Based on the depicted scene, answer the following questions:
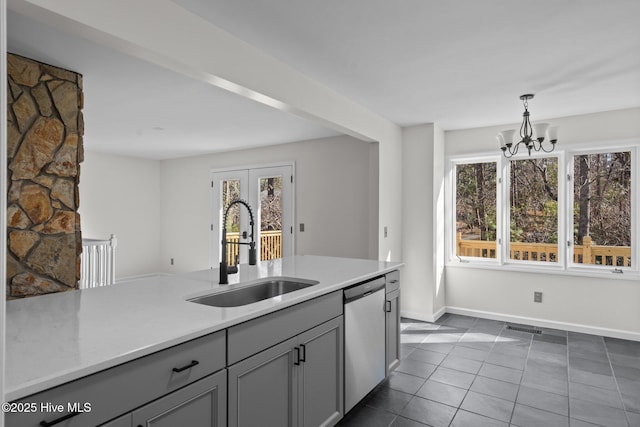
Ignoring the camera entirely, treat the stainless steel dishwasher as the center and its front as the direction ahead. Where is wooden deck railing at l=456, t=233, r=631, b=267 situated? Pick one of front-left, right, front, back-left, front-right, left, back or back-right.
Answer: left

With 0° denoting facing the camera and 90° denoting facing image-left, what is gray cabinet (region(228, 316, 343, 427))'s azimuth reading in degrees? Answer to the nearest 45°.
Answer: approximately 315°

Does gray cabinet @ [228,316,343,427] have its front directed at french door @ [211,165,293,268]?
no

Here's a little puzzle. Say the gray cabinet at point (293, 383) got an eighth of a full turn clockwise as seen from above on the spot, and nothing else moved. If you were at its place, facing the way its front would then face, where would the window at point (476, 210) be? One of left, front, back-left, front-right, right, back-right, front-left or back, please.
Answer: back-left

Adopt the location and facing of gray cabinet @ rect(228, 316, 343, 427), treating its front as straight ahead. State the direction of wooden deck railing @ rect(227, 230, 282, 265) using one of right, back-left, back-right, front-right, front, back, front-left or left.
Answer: back-left

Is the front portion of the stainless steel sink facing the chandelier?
no

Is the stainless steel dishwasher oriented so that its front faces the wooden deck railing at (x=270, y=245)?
no

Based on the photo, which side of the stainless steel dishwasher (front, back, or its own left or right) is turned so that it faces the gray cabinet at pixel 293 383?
right

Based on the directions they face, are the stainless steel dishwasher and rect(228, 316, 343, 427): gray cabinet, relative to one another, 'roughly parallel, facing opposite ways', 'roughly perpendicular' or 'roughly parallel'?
roughly parallel

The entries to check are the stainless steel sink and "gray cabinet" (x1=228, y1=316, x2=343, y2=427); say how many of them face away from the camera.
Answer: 0

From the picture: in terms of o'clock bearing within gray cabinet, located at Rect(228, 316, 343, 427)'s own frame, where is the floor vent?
The floor vent is roughly at 9 o'clock from the gray cabinet.

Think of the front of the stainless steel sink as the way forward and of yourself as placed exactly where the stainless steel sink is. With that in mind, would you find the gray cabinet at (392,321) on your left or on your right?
on your left

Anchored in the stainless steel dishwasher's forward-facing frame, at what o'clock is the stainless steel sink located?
The stainless steel sink is roughly at 4 o'clock from the stainless steel dishwasher.

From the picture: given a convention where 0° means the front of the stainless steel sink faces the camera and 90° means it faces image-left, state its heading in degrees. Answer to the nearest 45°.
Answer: approximately 315°

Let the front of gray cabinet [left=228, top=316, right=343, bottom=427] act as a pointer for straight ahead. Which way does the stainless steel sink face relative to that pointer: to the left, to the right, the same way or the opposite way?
the same way

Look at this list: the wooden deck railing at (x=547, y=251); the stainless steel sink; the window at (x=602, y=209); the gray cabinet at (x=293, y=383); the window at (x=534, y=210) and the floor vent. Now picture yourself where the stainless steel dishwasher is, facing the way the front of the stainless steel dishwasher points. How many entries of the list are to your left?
4

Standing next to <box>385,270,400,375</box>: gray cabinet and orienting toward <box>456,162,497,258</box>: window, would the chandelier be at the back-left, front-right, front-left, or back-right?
front-right

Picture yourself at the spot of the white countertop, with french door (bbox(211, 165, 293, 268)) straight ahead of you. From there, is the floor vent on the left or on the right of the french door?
right
